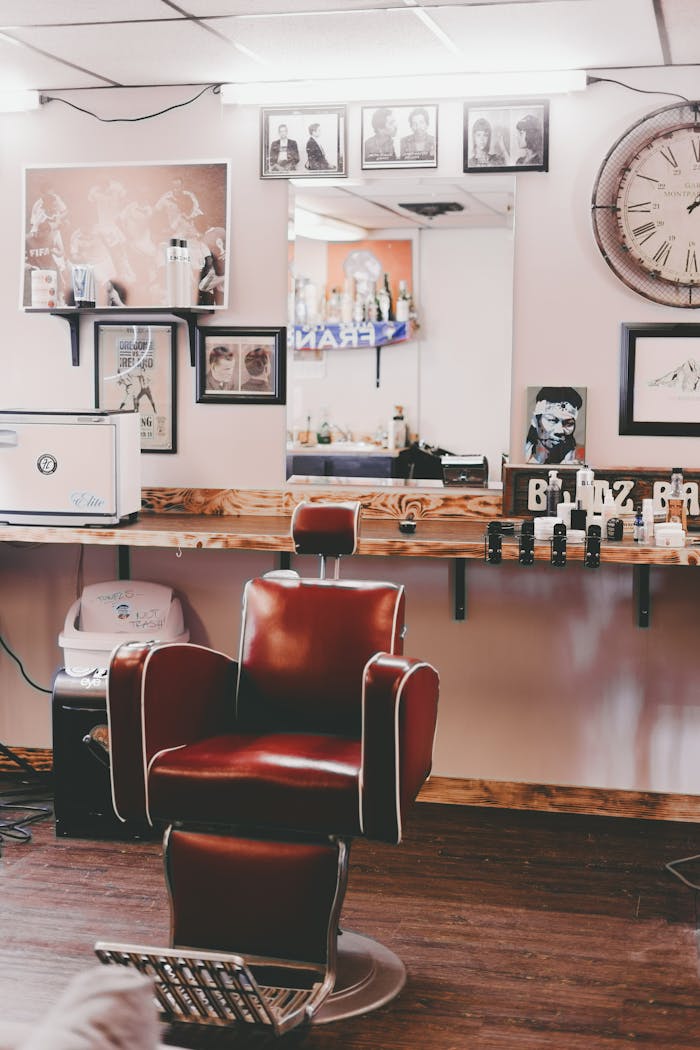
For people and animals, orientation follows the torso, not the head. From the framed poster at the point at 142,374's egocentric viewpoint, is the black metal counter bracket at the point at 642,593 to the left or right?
on its left

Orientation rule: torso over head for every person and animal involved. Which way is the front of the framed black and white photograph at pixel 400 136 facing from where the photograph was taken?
facing the viewer

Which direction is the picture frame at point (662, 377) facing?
toward the camera

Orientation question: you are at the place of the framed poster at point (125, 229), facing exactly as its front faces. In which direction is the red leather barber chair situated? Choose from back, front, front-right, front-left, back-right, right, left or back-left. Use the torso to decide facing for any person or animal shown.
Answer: front

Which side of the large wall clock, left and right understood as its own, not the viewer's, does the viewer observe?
front

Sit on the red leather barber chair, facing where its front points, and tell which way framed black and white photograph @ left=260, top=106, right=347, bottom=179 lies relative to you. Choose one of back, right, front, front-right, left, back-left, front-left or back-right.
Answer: back-right

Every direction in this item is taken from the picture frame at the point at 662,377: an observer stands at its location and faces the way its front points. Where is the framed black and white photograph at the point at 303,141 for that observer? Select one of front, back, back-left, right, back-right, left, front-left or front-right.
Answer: right

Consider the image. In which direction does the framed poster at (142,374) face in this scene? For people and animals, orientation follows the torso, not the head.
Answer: toward the camera

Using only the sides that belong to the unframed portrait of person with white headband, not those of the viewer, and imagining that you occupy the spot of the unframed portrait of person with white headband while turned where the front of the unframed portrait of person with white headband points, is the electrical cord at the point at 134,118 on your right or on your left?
on your right

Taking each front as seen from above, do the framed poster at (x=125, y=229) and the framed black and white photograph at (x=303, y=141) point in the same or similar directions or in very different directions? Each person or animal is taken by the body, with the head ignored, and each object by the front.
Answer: same or similar directions
